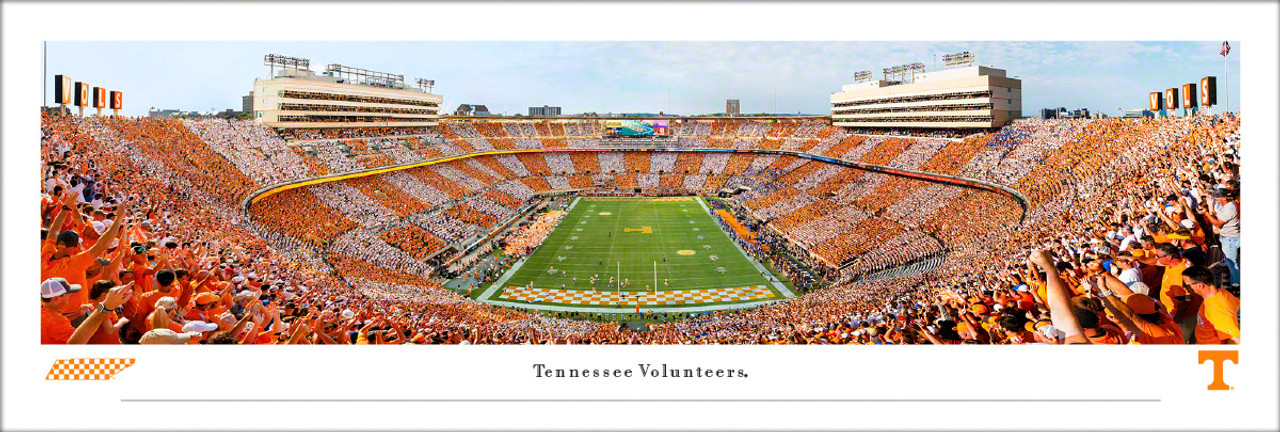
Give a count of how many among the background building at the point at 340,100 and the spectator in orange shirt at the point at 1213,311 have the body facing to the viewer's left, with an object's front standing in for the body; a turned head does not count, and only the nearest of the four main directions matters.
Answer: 1

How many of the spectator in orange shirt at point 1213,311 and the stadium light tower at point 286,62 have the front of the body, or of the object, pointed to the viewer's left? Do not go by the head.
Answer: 1

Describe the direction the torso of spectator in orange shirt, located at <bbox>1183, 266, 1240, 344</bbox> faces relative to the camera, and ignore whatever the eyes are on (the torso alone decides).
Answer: to the viewer's left

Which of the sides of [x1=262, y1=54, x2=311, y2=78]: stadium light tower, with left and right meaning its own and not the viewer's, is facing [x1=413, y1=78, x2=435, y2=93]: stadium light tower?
left

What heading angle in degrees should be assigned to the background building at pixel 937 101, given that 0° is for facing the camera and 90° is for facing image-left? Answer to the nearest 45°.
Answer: approximately 45°

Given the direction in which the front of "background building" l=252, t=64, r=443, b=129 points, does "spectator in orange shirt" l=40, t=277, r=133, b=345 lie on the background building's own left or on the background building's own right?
on the background building's own right

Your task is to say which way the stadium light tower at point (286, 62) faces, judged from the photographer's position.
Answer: facing the viewer and to the right of the viewer

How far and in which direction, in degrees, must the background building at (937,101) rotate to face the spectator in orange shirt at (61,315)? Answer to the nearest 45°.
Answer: approximately 45° to its left

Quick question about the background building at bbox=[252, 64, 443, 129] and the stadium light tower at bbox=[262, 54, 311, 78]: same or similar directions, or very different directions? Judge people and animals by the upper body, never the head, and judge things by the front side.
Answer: same or similar directions

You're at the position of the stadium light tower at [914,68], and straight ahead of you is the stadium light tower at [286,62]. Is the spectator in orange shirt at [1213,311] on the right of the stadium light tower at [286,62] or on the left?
left
